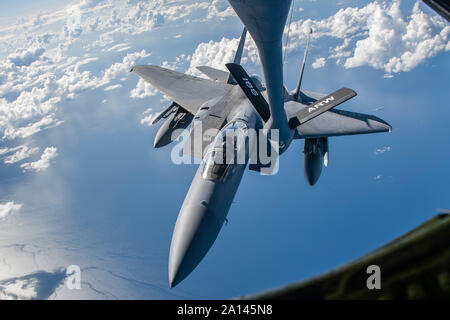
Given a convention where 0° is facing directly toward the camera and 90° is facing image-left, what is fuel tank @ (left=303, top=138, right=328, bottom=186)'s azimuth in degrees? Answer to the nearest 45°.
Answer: approximately 0°

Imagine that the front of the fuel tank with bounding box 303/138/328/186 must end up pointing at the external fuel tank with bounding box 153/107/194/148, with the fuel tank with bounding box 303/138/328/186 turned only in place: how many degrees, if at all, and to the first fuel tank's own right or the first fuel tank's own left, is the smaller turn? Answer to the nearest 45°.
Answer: approximately 90° to the first fuel tank's own right

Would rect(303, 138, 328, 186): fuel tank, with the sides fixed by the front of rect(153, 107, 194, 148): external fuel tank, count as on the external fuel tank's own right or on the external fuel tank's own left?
on the external fuel tank's own left
